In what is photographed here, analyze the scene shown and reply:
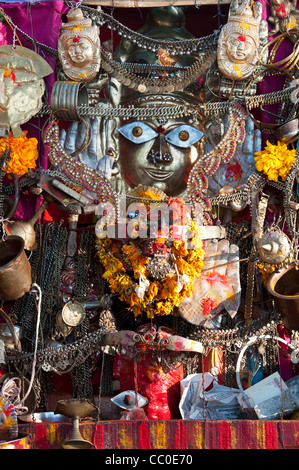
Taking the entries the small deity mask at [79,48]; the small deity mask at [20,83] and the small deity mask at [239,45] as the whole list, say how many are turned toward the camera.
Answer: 3

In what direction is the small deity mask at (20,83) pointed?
toward the camera

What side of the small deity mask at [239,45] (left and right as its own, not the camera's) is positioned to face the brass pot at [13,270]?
right

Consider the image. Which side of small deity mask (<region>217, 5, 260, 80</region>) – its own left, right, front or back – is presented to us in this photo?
front

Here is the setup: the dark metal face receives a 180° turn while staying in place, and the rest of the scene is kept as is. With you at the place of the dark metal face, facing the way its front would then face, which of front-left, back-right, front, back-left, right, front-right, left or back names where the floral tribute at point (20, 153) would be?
left

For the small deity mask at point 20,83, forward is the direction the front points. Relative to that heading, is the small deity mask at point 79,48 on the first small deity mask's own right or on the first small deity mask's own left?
on the first small deity mask's own left

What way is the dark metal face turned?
toward the camera

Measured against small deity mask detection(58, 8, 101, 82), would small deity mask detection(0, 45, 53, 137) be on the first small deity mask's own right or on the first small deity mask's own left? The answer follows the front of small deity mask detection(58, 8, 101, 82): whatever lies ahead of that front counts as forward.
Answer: on the first small deity mask's own right

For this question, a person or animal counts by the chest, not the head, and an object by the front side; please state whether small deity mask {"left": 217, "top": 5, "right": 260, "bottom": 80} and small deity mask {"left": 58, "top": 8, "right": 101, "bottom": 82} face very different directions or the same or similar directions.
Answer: same or similar directions
